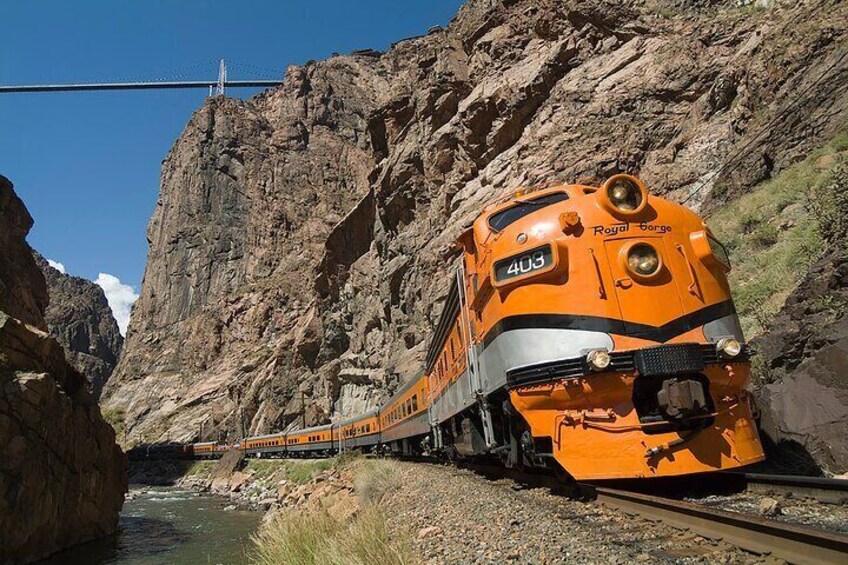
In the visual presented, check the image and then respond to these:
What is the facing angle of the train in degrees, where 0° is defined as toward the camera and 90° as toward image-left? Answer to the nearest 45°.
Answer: approximately 315°

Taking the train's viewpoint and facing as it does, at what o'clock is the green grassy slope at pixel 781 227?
The green grassy slope is roughly at 9 o'clock from the train.

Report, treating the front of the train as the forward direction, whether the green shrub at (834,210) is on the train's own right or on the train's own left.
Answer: on the train's own left
